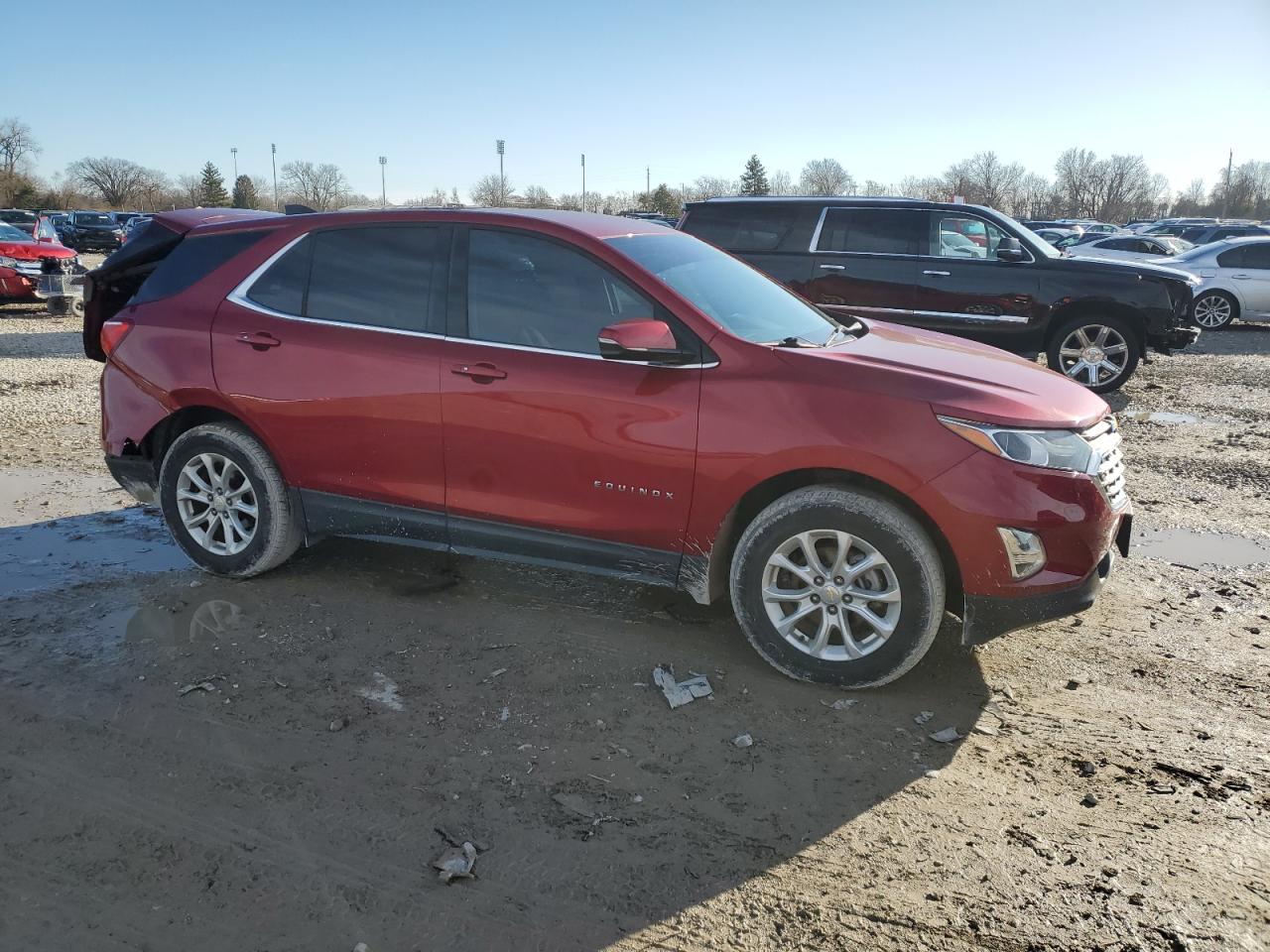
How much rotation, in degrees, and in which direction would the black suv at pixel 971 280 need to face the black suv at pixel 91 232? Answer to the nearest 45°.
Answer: approximately 135° to its left

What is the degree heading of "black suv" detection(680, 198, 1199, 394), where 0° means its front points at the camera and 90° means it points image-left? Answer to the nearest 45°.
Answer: approximately 270°

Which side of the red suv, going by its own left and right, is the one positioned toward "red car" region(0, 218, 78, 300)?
back

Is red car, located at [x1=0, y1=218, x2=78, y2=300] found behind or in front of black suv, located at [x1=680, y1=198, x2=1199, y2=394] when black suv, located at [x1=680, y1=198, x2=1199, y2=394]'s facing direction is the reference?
behind

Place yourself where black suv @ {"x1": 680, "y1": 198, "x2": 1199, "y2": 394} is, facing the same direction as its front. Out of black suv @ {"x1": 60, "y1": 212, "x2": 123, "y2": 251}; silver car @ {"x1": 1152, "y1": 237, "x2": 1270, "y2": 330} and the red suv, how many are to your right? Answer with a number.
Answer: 1

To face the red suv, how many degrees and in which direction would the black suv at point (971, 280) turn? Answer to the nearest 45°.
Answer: approximately 90° to its right

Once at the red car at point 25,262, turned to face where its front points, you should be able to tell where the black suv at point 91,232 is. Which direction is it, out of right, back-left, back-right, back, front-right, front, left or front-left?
back-left

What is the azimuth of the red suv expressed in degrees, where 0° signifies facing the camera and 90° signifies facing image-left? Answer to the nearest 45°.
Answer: approximately 315°
